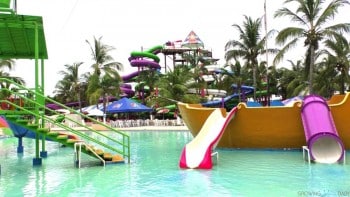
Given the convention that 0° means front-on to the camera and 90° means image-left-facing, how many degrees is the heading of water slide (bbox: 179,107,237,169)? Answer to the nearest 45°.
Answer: approximately 45°

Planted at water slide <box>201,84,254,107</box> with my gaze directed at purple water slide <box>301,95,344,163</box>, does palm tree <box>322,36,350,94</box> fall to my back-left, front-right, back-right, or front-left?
front-left

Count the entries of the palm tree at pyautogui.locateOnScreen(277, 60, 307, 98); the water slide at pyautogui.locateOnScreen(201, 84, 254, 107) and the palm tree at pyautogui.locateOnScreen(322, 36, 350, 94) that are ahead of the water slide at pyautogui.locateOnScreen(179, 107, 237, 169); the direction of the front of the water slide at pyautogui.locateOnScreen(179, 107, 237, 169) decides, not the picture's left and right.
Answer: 0

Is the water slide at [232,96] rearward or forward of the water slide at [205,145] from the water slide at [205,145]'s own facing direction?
rearward

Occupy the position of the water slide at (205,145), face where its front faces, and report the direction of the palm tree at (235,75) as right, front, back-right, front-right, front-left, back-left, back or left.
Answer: back-right

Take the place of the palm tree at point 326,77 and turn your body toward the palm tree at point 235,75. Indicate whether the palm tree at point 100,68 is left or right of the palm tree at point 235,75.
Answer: left

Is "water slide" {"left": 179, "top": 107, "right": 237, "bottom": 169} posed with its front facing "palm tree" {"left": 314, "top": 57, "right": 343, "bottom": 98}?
no

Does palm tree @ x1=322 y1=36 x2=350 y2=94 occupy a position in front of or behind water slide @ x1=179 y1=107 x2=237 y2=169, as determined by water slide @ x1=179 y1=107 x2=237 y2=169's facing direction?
behind

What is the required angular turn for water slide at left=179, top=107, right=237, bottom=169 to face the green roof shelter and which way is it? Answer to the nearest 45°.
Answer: approximately 45° to its right

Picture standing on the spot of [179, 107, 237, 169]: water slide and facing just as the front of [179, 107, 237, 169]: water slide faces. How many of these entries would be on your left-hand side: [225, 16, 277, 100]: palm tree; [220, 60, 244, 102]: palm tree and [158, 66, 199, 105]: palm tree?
0

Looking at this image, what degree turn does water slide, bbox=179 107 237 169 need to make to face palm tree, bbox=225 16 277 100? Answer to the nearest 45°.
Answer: approximately 135° to its right

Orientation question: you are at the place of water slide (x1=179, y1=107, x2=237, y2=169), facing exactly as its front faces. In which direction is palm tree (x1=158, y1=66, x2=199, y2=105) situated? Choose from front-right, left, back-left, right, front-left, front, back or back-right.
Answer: back-right

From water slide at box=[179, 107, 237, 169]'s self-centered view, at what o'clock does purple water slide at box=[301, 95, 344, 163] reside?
The purple water slide is roughly at 7 o'clock from the water slide.
